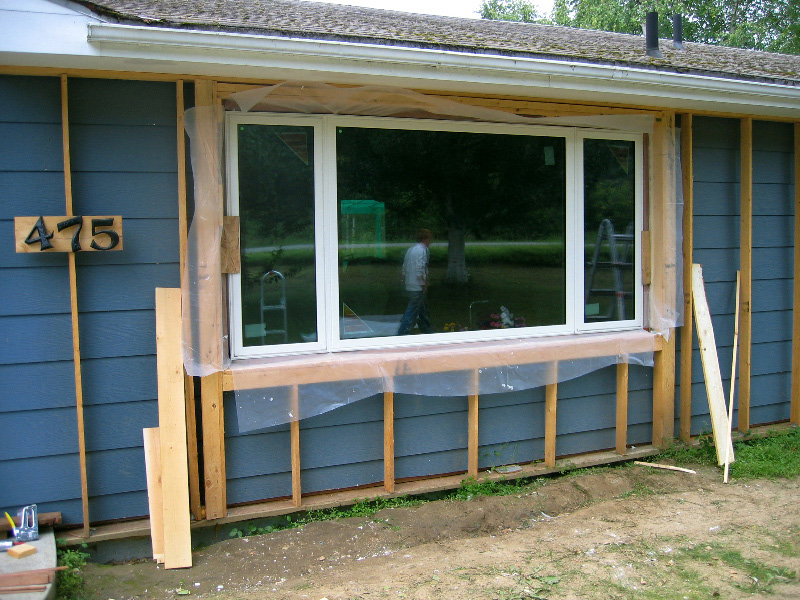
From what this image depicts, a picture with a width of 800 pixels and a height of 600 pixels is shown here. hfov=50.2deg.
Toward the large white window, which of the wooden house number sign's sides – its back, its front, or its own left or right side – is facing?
left

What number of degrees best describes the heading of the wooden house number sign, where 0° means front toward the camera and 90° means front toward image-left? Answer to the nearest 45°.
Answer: approximately 0°

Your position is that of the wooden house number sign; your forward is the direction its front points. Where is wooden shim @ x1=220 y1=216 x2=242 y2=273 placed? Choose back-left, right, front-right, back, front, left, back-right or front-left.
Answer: left

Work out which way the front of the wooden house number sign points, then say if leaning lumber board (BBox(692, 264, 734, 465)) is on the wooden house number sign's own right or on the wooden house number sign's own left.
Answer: on the wooden house number sign's own left

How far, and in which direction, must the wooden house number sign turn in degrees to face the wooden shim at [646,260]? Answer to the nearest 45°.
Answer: approximately 90° to its left

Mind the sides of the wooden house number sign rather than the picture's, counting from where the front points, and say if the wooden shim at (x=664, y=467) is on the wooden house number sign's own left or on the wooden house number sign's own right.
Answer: on the wooden house number sign's own left

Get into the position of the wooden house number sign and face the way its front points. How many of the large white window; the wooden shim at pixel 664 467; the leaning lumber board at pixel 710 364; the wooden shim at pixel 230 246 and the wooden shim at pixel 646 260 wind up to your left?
5
